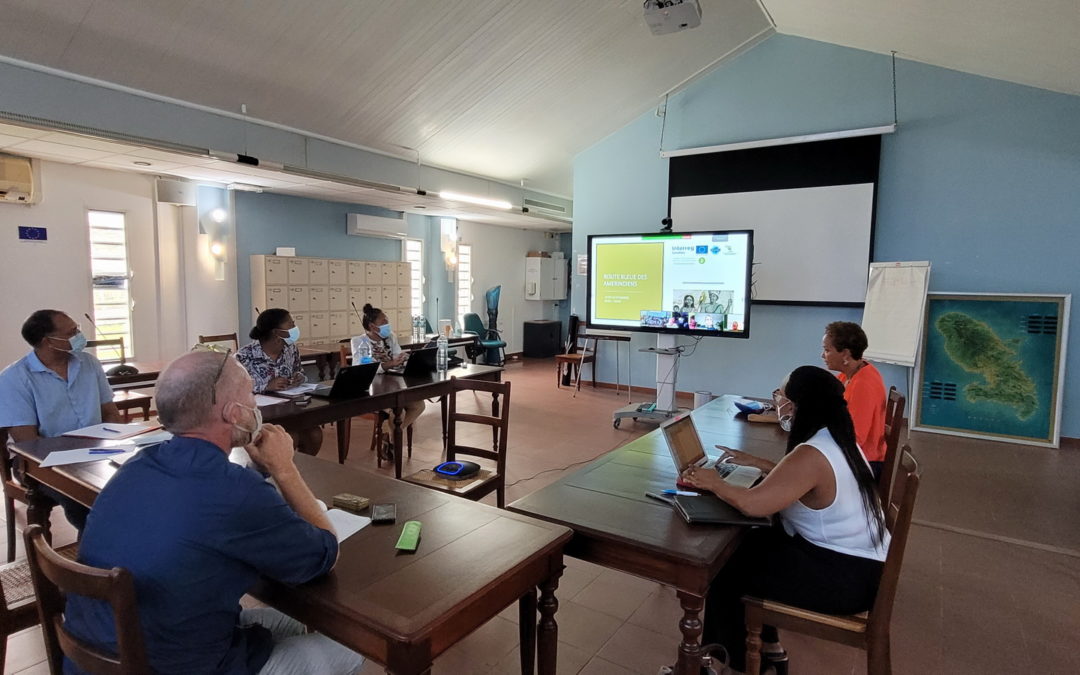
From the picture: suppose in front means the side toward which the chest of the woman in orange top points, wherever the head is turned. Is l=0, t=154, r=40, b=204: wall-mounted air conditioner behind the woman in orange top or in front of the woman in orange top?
in front

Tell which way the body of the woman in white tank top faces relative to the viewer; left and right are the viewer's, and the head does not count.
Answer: facing to the left of the viewer

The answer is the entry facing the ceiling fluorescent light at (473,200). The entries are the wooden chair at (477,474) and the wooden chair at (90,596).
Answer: the wooden chair at (90,596)

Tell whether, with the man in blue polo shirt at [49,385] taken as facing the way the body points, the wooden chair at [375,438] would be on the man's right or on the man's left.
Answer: on the man's left

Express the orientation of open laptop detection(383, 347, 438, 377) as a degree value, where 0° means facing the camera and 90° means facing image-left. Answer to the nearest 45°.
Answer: approximately 135°

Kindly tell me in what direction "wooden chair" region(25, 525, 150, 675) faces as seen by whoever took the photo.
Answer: facing away from the viewer and to the right of the viewer

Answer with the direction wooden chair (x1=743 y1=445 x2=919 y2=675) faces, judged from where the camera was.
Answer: facing to the left of the viewer

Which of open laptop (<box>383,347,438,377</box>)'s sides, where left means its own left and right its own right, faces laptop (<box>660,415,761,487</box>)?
back

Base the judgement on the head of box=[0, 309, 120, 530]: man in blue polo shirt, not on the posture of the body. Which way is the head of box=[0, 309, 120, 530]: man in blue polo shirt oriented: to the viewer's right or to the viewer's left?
to the viewer's right

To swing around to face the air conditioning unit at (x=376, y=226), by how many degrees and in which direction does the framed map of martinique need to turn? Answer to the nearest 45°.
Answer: approximately 45° to its right

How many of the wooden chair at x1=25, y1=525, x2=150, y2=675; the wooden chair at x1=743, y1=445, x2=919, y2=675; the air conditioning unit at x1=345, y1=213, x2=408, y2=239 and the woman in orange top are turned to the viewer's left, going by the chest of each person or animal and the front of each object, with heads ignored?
2

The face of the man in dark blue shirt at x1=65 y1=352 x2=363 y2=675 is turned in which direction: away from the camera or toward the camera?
away from the camera

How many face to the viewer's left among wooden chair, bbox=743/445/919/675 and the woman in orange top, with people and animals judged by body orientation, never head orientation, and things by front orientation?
2

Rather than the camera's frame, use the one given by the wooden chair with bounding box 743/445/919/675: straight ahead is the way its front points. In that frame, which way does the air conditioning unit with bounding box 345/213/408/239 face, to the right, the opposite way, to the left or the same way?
the opposite way

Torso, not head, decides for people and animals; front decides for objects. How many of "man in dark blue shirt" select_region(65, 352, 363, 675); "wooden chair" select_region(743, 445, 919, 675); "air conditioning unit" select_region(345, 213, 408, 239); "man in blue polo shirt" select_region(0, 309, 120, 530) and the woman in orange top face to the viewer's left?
2

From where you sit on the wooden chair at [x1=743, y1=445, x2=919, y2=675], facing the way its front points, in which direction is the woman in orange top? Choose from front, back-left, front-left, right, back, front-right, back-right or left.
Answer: right

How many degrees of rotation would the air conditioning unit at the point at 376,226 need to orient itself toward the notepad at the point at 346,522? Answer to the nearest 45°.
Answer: approximately 45° to its right
